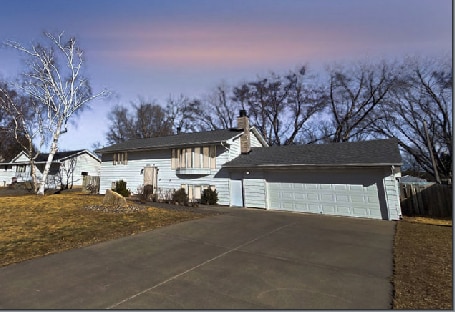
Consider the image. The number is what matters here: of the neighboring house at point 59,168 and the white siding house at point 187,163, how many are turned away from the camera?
0

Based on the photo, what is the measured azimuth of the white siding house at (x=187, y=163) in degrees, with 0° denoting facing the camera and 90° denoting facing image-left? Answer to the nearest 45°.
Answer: approximately 45°

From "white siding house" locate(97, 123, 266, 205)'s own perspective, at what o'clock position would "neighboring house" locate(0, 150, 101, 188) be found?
The neighboring house is roughly at 3 o'clock from the white siding house.

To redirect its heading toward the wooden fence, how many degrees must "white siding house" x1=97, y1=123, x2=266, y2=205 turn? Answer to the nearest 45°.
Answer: approximately 90° to its left

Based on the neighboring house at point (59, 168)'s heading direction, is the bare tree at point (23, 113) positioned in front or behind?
in front

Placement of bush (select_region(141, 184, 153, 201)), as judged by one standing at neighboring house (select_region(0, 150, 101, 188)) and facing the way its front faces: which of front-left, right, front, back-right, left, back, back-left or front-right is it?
front-left

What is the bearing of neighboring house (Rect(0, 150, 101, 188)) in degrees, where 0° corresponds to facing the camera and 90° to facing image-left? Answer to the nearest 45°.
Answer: approximately 45°

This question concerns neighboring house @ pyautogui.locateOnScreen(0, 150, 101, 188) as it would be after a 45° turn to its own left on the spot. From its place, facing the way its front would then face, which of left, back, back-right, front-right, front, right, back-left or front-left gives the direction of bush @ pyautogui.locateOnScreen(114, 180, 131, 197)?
front
